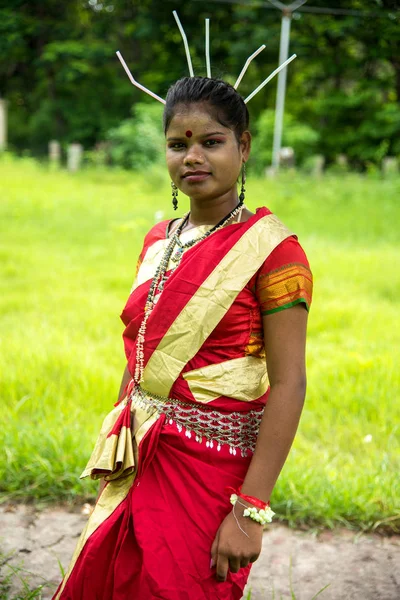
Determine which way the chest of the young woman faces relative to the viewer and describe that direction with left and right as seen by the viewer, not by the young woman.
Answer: facing the viewer and to the left of the viewer
